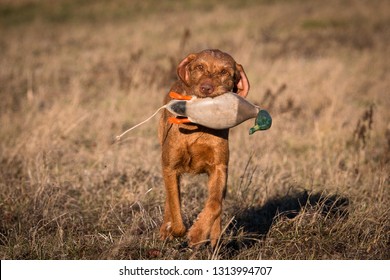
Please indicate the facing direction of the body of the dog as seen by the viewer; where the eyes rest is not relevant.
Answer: toward the camera
